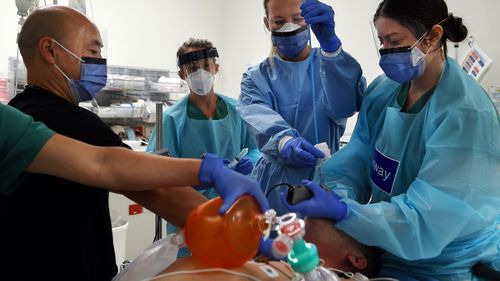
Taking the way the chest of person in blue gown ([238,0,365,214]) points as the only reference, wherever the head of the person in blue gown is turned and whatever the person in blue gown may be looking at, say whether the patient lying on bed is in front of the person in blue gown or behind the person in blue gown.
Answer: in front

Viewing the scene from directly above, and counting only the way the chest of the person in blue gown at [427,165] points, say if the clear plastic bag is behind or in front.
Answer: in front

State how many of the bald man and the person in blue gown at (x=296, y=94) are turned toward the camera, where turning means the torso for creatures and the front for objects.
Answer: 1

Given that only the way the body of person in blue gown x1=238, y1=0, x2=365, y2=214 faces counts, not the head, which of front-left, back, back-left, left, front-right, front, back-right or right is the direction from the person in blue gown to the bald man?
front-right

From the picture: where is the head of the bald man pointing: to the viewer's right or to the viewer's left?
to the viewer's right

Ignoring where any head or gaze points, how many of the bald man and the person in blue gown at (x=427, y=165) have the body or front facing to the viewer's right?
1

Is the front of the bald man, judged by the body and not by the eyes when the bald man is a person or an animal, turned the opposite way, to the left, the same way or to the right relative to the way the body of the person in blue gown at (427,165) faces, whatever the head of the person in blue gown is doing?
the opposite way

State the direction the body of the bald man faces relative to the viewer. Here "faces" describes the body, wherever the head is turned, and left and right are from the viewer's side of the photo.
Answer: facing to the right of the viewer

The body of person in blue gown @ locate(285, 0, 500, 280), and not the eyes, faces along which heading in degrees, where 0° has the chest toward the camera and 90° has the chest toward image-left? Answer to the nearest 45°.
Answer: approximately 45°
